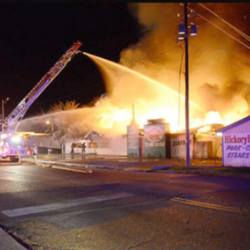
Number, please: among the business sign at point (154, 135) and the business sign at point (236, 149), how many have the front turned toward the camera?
2

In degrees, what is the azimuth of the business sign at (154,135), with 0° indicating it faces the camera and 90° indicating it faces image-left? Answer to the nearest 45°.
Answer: approximately 0°

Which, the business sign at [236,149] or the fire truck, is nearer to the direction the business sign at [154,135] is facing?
the business sign

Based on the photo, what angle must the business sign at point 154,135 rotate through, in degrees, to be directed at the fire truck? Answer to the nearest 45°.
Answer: approximately 45° to its right

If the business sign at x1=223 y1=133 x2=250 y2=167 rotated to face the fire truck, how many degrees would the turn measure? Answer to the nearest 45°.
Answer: approximately 90° to its right

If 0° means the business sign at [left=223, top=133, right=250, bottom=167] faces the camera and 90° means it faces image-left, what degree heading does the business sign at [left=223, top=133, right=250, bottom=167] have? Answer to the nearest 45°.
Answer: approximately 0°

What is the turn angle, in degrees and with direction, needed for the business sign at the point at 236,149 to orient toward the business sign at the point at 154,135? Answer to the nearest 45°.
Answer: approximately 135° to its right

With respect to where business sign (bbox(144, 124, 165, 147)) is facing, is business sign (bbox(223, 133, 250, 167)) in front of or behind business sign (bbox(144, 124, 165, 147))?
in front
